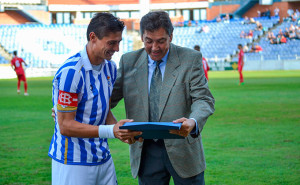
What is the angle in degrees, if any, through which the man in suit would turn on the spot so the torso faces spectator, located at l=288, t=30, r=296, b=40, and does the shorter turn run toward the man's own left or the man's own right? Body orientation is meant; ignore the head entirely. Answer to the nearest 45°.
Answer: approximately 180°

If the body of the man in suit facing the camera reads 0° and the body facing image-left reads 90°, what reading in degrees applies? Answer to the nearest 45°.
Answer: approximately 0°

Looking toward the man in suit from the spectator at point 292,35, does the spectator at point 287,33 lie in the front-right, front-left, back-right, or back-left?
back-right

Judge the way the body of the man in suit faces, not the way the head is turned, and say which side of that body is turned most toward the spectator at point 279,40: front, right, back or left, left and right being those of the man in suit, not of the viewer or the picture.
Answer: back

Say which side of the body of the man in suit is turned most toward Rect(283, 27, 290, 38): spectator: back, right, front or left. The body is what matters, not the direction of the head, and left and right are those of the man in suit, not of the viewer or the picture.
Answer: back

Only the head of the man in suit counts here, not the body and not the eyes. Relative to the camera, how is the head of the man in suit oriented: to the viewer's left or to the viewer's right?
to the viewer's left
